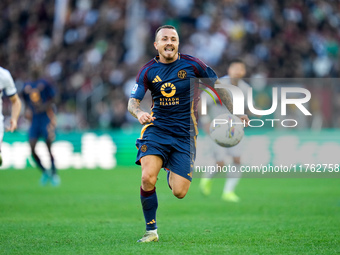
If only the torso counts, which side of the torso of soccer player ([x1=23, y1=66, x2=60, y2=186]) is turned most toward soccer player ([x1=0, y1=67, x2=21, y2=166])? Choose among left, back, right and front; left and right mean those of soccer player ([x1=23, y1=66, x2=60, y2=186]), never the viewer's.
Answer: front

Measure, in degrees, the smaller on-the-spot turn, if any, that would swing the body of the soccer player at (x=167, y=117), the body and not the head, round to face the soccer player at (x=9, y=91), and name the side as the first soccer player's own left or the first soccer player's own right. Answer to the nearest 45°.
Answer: approximately 135° to the first soccer player's own right

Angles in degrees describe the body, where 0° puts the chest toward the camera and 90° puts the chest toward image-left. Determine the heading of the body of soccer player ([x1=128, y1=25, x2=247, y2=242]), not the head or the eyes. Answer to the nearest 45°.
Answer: approximately 0°

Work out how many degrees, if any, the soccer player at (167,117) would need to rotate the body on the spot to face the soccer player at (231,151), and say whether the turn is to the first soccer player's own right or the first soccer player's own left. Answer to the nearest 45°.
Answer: approximately 180°

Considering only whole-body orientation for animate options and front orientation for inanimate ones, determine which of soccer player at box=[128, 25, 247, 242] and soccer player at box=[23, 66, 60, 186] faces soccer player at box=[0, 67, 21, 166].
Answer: soccer player at box=[23, 66, 60, 186]
